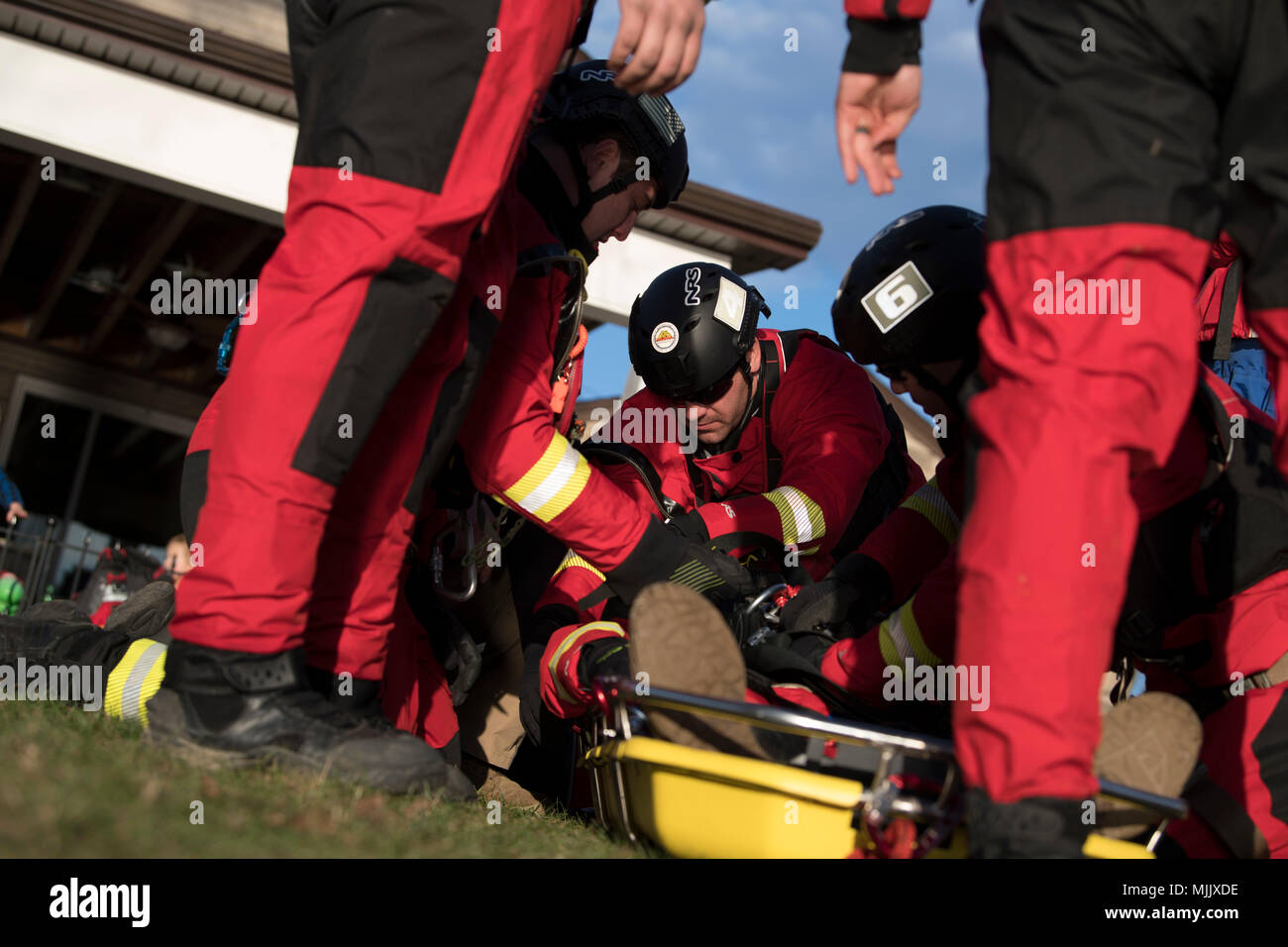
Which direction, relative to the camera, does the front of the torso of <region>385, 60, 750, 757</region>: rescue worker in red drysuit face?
to the viewer's right

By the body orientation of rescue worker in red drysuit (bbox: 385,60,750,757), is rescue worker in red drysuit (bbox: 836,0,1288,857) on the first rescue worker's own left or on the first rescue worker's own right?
on the first rescue worker's own right

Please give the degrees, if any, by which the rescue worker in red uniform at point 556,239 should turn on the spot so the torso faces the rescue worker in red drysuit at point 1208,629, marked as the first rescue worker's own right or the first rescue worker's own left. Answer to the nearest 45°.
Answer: approximately 45° to the first rescue worker's own right

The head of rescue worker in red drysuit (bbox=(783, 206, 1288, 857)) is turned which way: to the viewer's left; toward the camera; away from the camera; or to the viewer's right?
to the viewer's left

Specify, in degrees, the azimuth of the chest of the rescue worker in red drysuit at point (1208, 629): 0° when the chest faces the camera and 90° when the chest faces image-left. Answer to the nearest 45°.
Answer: approximately 90°

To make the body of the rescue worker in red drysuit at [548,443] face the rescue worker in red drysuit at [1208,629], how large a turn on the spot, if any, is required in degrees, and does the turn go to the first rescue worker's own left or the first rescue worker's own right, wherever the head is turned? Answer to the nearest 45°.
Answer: approximately 45° to the first rescue worker's own right

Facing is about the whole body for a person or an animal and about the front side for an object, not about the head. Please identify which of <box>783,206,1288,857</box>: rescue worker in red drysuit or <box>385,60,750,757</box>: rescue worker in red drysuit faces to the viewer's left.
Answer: <box>783,206,1288,857</box>: rescue worker in red drysuit

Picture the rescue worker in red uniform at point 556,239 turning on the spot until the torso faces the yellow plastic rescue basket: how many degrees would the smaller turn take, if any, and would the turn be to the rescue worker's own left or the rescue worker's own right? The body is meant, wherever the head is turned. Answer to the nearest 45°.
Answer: approximately 90° to the rescue worker's own right
